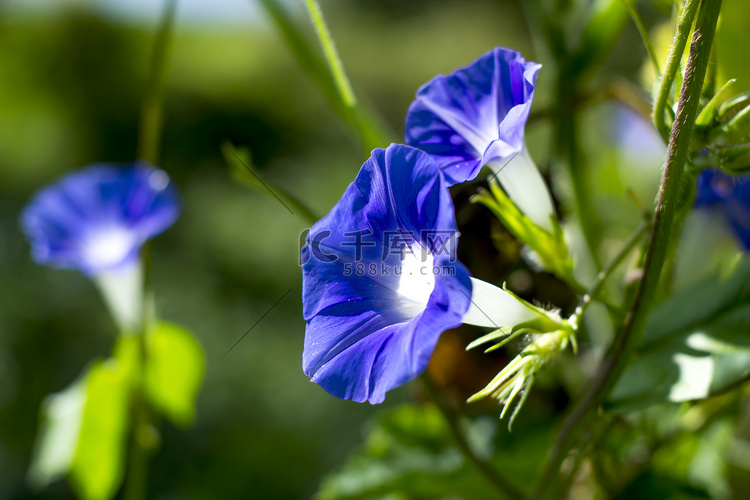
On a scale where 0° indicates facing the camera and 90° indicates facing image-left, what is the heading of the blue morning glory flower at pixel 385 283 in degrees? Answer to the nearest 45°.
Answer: approximately 45°

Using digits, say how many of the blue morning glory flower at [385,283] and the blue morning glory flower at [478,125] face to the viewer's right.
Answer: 0

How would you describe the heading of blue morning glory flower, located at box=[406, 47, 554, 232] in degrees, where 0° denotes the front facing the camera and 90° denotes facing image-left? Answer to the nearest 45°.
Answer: approximately 45°
